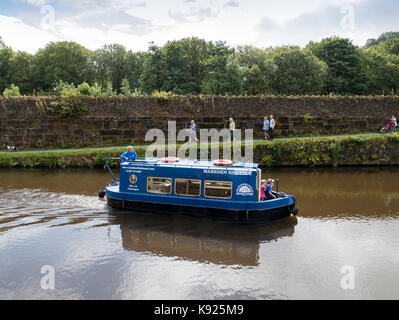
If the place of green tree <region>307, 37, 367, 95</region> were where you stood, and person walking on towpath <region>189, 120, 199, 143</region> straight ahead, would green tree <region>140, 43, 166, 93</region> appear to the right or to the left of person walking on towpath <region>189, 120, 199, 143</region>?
right
